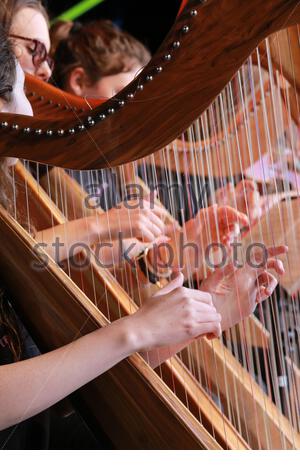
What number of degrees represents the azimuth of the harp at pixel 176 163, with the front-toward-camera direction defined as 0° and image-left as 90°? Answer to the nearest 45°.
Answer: approximately 270°
